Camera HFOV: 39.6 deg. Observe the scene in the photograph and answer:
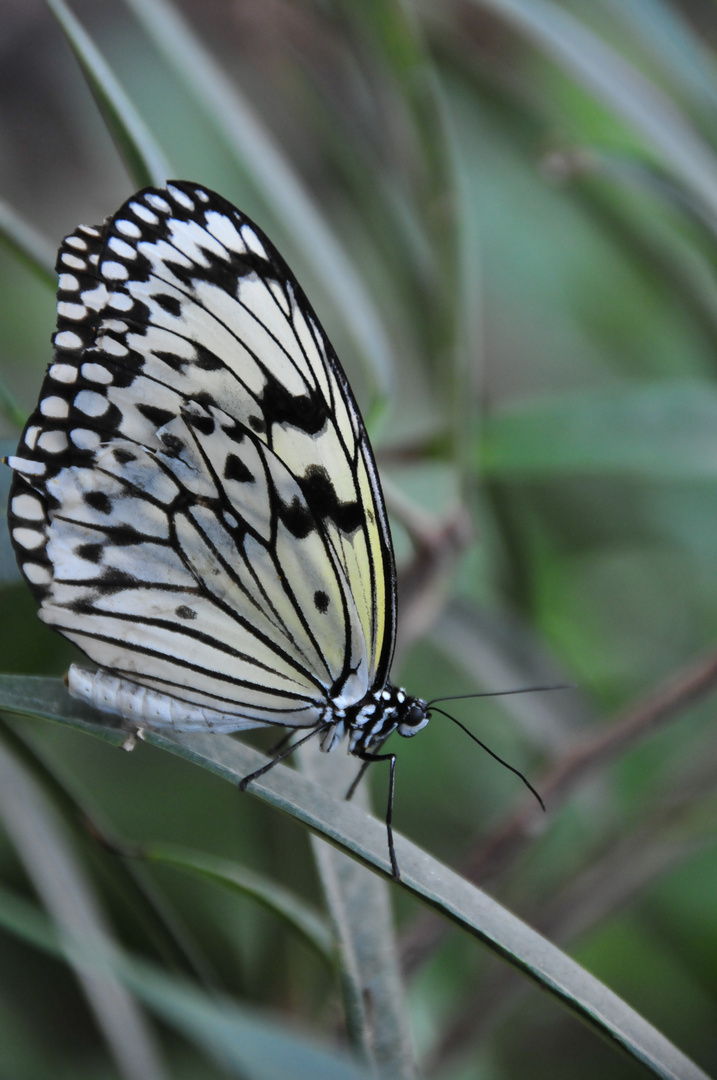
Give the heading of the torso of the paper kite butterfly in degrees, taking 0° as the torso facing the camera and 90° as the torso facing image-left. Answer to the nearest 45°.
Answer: approximately 270°
